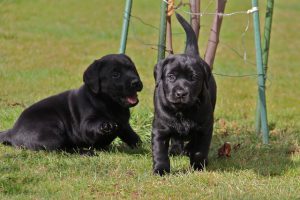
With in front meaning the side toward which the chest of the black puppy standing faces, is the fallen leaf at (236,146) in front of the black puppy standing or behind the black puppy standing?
behind

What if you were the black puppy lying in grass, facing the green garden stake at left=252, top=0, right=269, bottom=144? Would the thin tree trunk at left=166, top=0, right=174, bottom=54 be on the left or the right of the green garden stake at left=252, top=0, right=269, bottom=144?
left

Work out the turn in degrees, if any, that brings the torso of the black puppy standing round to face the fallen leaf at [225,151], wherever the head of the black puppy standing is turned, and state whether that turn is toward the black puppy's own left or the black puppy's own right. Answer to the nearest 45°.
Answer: approximately 135° to the black puppy's own left

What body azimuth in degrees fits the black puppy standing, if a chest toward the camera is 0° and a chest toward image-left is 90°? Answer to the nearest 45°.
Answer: approximately 0°

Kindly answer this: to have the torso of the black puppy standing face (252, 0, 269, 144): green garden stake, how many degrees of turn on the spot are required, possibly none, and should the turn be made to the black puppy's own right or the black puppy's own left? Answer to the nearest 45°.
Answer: approximately 135° to the black puppy's own left
